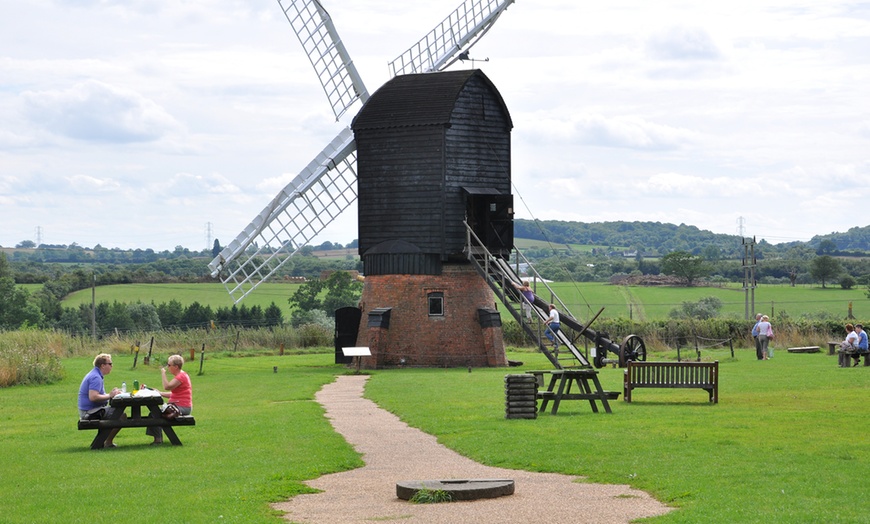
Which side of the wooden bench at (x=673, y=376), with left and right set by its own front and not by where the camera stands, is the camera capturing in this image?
back

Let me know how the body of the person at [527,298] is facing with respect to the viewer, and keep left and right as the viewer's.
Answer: facing away from the viewer and to the left of the viewer

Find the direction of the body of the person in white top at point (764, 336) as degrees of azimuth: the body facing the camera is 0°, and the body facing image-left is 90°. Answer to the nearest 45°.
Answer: approximately 180°

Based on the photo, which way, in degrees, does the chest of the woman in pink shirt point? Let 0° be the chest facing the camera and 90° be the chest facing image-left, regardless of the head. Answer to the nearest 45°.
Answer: approximately 90°

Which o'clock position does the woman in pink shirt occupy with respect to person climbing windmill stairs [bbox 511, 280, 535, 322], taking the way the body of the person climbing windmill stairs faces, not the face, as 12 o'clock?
The woman in pink shirt is roughly at 8 o'clock from the person climbing windmill stairs.

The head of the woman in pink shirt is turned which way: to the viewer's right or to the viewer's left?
to the viewer's left

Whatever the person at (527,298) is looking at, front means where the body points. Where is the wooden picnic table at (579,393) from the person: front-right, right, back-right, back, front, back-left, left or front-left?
back-left

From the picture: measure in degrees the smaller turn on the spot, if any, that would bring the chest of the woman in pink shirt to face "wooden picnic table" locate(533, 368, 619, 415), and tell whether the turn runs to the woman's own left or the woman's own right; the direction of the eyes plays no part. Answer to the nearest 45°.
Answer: approximately 180°

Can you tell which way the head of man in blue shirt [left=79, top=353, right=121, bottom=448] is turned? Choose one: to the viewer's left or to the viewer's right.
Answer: to the viewer's right

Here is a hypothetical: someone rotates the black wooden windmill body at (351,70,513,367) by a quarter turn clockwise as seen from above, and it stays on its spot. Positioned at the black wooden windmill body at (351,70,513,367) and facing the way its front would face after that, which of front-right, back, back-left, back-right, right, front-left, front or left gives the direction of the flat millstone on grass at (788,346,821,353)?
front-right

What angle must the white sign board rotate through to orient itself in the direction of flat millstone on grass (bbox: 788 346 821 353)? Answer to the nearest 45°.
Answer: approximately 90° to its left

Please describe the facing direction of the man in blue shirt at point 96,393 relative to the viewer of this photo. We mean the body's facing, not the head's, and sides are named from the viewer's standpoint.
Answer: facing to the right of the viewer
